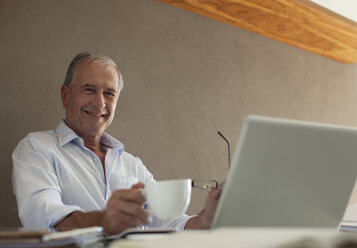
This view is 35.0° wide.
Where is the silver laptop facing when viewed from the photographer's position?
facing away from the viewer and to the left of the viewer

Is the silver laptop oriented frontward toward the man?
yes

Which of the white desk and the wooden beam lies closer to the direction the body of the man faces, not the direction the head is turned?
the white desk

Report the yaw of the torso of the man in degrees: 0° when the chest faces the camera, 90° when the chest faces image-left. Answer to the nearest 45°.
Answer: approximately 315°

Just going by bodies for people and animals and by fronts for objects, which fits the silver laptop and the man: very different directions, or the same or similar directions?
very different directions

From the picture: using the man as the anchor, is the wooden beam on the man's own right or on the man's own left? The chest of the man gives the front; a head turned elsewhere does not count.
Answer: on the man's own left

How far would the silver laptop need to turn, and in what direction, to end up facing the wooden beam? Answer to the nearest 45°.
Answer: approximately 45° to its right
